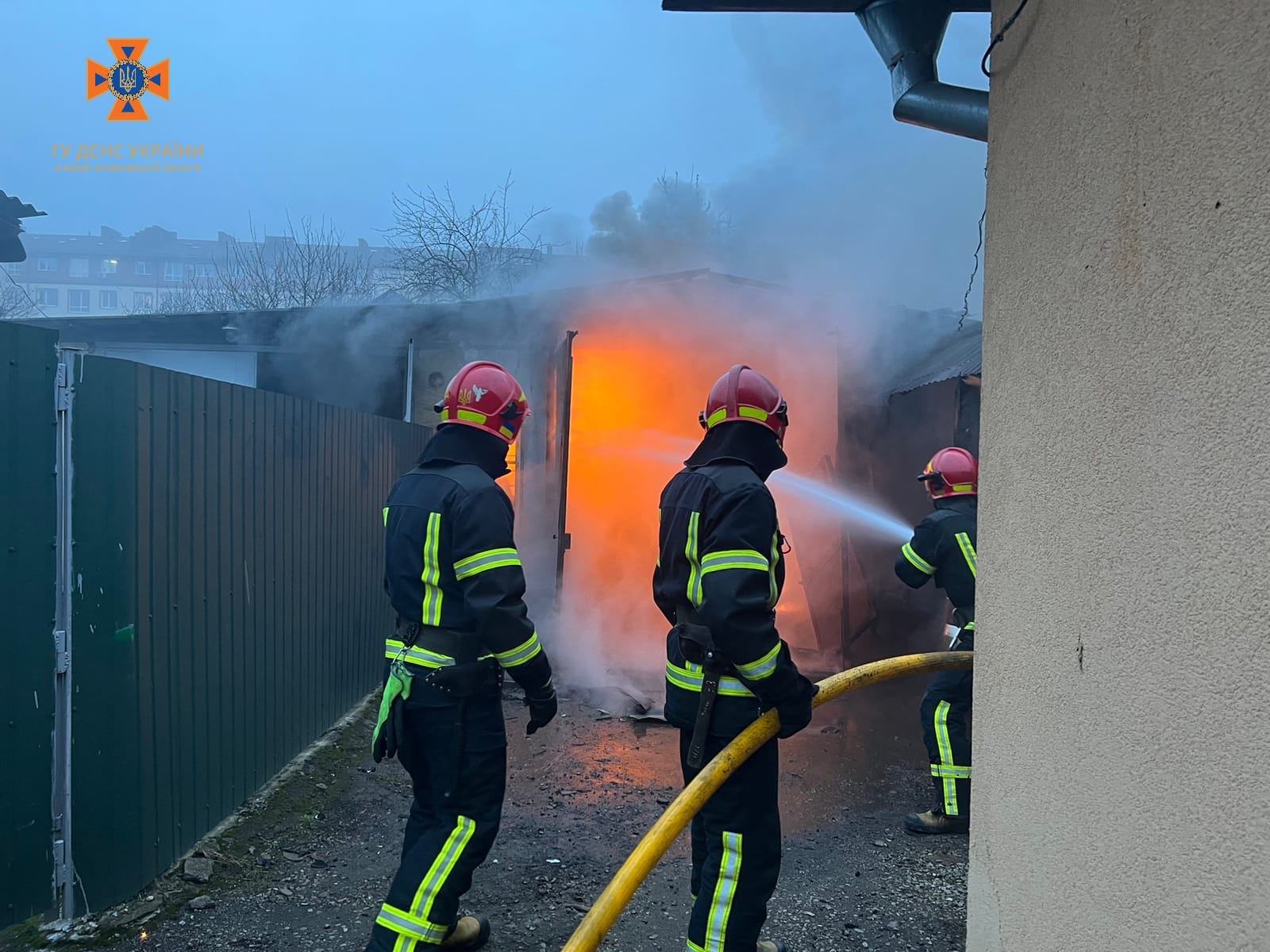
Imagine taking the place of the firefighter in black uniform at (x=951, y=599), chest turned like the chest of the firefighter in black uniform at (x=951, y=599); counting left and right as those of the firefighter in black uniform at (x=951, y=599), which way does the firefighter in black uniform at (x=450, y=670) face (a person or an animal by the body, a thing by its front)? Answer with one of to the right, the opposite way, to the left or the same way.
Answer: to the right

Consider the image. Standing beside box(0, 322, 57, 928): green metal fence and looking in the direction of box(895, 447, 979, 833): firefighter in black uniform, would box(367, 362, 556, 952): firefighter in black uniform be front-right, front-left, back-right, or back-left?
front-right

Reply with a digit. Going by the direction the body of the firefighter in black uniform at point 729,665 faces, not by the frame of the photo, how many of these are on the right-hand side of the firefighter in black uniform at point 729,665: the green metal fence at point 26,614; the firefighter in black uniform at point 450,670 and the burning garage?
0

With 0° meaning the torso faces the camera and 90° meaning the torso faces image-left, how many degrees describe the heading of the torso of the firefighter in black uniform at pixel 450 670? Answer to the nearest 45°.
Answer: approximately 225°

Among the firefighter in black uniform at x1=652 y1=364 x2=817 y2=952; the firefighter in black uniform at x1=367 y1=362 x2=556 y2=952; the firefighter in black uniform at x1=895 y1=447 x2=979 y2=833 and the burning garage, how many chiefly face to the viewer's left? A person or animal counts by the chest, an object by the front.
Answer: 1

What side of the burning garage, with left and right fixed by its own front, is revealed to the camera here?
front

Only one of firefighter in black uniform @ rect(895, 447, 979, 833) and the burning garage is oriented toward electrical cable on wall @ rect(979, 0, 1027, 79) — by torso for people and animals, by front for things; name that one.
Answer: the burning garage

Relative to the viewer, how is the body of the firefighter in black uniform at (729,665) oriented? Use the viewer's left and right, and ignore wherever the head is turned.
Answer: facing away from the viewer and to the right of the viewer

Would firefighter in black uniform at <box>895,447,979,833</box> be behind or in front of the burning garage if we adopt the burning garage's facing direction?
in front

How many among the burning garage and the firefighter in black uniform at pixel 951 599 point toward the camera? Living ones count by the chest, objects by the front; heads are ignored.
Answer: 1

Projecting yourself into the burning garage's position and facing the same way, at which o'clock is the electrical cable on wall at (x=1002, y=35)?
The electrical cable on wall is roughly at 12 o'clock from the burning garage.

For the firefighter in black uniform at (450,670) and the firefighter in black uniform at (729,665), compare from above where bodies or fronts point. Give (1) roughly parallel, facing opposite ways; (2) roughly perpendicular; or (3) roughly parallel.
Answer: roughly parallel

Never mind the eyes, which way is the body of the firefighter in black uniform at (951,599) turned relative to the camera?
to the viewer's left

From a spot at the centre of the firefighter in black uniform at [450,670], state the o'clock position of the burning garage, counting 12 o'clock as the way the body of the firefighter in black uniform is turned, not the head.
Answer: The burning garage is roughly at 11 o'clock from the firefighter in black uniform.
